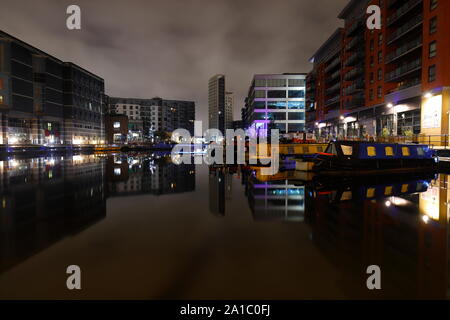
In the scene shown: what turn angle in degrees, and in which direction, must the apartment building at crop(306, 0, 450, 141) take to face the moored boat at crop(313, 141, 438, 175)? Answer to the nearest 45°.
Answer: approximately 45° to its left

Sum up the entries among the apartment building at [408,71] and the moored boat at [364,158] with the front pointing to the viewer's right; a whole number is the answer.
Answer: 0

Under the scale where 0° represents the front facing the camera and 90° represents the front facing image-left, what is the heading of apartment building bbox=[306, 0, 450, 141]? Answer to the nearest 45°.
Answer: approximately 45°

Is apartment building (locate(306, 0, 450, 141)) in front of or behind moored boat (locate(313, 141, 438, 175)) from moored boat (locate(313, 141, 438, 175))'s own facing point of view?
behind
